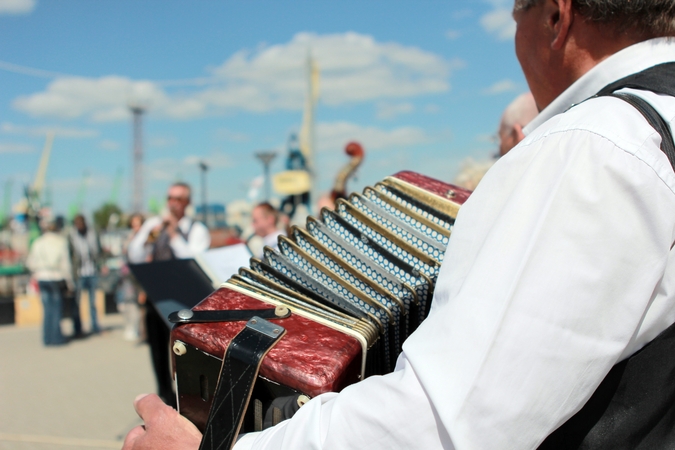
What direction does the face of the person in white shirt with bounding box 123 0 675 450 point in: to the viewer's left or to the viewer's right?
to the viewer's left

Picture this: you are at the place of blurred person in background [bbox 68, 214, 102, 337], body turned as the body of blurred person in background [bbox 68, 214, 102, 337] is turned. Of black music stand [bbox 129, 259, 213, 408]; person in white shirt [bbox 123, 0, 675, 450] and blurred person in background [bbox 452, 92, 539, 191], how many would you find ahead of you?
3

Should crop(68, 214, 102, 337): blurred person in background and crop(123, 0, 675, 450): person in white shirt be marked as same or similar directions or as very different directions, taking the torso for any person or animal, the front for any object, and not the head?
very different directions

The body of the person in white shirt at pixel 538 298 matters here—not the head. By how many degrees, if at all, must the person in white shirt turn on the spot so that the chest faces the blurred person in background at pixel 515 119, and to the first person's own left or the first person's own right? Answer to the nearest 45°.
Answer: approximately 45° to the first person's own right

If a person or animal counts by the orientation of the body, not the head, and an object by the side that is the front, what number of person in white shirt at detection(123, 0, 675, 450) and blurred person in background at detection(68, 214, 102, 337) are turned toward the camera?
1

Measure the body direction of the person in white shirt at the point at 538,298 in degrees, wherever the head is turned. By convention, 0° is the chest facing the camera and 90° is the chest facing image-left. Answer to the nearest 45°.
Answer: approximately 135°

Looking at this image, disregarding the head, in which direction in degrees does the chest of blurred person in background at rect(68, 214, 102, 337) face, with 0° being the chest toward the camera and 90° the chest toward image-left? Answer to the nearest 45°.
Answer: approximately 0°

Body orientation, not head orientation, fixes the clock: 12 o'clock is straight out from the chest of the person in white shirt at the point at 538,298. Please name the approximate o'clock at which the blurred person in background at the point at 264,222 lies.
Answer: The blurred person in background is roughly at 1 o'clock from the person in white shirt.
